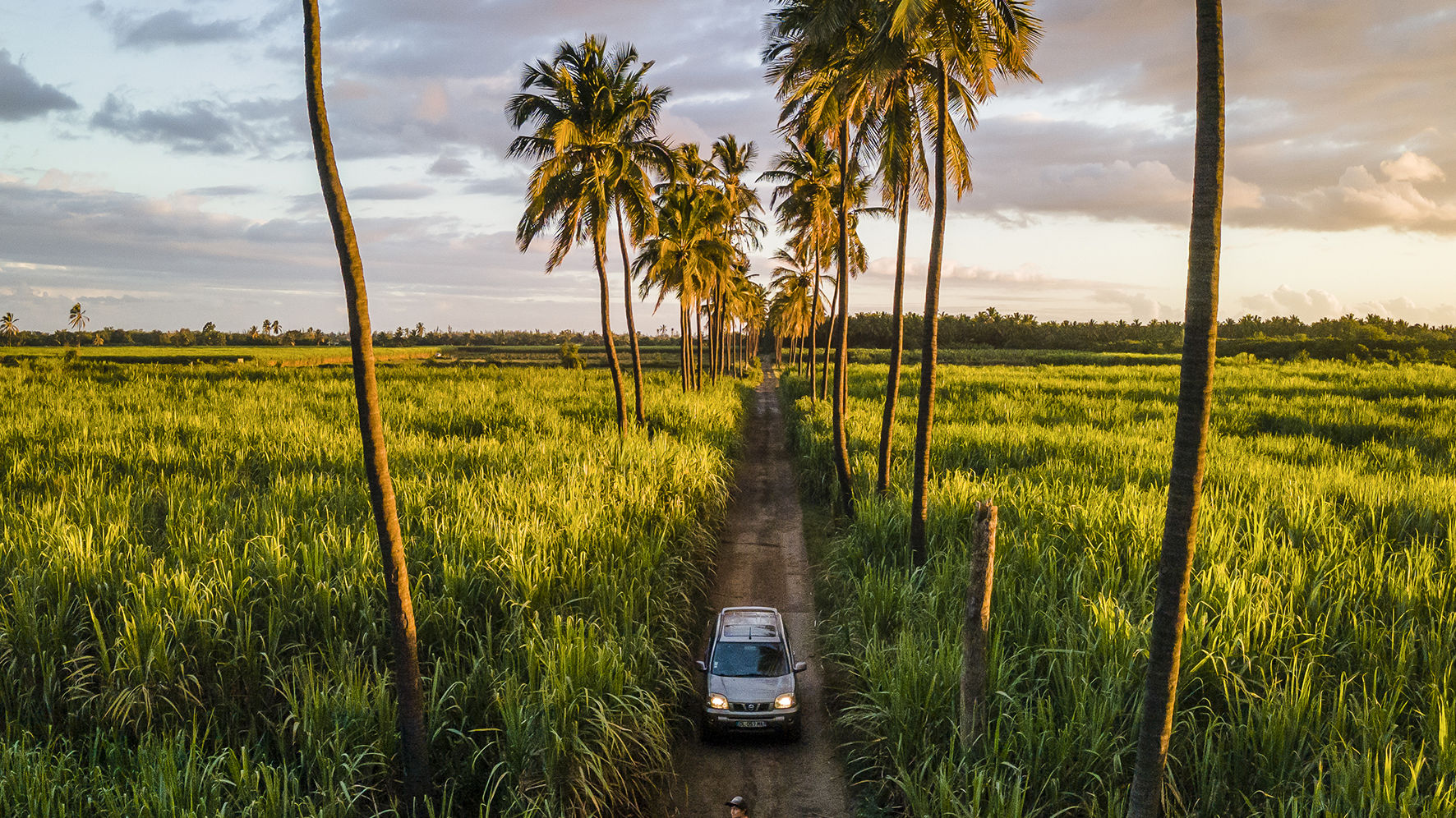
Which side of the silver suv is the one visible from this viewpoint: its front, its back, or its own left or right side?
front

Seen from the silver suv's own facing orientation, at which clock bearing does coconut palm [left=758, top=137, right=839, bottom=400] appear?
The coconut palm is roughly at 6 o'clock from the silver suv.

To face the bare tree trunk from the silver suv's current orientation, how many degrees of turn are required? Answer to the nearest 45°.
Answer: approximately 45° to its left

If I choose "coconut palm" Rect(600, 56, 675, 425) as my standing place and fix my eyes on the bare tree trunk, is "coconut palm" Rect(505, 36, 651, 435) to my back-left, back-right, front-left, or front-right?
front-right

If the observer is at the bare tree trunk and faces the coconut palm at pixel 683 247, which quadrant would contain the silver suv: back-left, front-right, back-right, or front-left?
front-left

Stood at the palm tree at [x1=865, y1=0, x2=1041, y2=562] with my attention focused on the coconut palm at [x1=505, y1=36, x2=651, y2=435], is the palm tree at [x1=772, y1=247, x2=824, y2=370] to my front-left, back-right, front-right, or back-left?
front-right

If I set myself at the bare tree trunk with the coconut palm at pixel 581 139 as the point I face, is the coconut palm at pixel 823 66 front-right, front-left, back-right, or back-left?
front-right

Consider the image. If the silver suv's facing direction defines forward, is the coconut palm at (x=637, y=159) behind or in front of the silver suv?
behind

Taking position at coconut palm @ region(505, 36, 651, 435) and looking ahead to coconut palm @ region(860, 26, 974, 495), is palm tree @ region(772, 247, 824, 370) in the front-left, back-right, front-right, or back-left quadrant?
back-left

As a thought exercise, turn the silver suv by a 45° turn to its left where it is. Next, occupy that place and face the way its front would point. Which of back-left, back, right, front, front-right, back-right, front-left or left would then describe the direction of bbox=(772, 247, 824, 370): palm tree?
back-left

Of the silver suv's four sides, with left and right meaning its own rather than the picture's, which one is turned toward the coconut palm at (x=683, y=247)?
back
